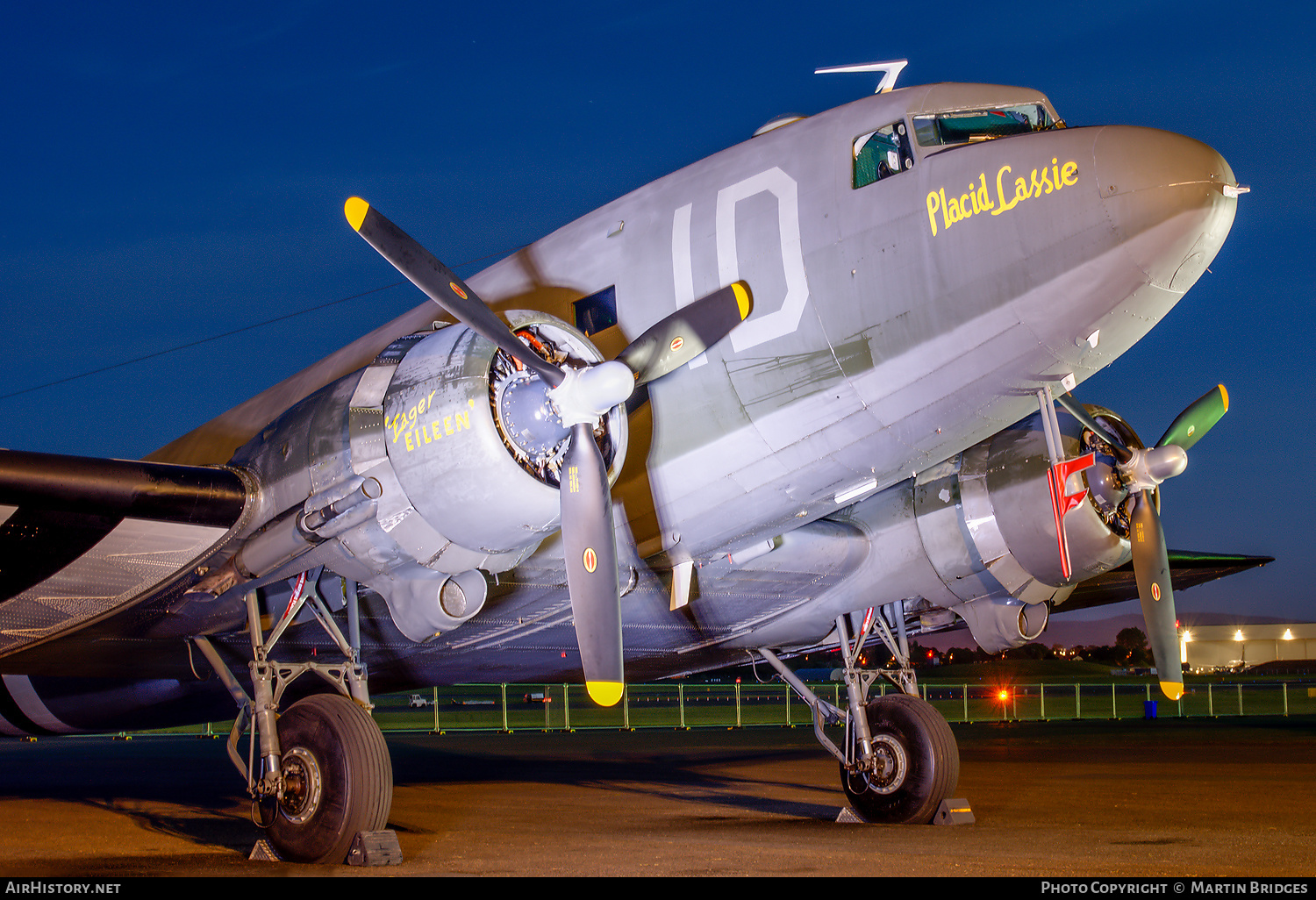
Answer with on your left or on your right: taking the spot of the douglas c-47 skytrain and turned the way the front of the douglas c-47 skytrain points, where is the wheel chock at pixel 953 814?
on your left

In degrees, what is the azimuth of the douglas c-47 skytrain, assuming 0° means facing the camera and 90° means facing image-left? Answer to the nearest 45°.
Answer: approximately 315°
